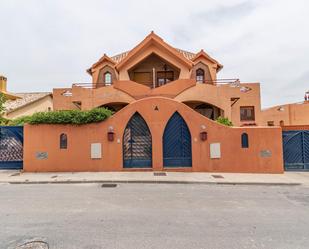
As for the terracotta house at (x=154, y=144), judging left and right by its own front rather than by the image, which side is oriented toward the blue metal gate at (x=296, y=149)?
left

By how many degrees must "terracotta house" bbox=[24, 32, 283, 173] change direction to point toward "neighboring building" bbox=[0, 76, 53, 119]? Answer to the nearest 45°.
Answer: approximately 135° to its right

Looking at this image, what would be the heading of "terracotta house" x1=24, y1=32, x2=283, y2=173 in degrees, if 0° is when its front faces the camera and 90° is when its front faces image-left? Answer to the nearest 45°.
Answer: approximately 0°

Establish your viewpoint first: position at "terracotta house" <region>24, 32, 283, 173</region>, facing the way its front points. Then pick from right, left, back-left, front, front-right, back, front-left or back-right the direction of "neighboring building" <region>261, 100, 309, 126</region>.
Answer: back-left

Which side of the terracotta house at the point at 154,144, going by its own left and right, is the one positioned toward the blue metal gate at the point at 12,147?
right

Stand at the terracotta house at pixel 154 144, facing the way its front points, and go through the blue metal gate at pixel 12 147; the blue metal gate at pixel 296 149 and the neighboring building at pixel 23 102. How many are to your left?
1
